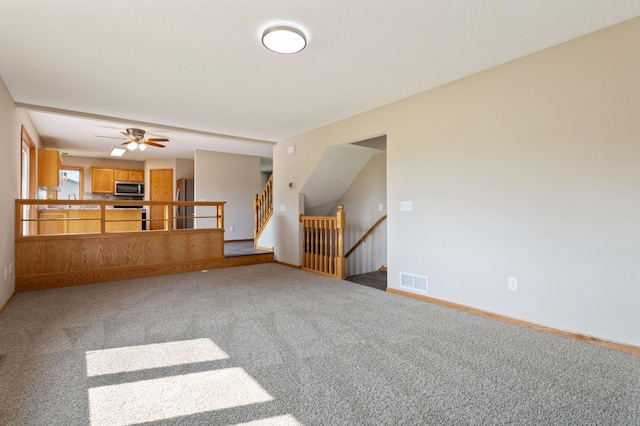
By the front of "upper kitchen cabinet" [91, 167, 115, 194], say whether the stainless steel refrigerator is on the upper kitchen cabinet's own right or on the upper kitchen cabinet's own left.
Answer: on the upper kitchen cabinet's own left

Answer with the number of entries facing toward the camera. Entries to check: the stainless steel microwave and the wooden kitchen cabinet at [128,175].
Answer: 2

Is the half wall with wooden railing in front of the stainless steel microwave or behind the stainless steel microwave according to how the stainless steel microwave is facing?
in front

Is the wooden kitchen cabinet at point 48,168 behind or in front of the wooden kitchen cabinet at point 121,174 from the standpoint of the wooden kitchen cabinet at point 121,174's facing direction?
in front

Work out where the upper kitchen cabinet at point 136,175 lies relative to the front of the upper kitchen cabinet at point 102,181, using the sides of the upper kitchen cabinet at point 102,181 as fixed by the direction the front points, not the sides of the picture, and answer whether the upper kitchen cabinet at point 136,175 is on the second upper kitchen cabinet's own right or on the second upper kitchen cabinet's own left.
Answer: on the second upper kitchen cabinet's own left

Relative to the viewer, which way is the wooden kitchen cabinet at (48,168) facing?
to the viewer's right

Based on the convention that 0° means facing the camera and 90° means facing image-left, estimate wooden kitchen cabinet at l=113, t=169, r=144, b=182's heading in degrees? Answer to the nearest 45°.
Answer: approximately 0°

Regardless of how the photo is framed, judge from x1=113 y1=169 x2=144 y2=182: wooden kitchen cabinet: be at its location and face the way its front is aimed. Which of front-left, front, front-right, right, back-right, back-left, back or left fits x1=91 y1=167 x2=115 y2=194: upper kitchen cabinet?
right
